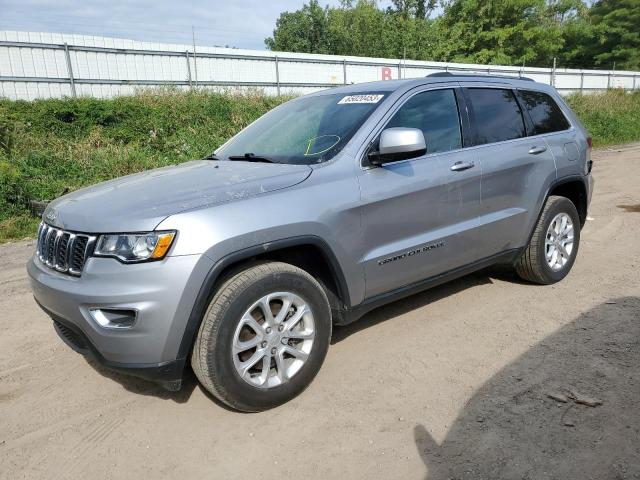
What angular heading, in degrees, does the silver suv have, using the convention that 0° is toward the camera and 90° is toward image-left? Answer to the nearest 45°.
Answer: approximately 45°

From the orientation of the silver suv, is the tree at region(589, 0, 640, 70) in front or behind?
behind

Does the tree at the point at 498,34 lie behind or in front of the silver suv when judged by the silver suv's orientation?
behind

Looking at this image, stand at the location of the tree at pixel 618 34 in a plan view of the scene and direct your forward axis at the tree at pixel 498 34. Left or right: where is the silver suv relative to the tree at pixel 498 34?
left

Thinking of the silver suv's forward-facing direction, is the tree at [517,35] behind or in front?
behind
